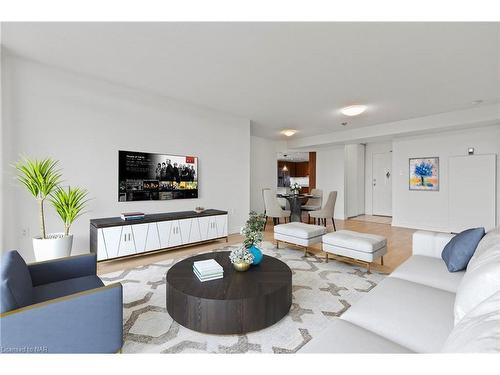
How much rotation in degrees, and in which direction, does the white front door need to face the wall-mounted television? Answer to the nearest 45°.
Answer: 0° — it already faces it

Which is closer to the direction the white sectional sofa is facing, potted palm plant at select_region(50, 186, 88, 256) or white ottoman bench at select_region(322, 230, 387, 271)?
the potted palm plant

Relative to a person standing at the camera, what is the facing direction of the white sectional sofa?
facing to the left of the viewer

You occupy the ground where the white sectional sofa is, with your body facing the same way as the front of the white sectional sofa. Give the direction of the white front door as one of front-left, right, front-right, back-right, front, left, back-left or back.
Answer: right

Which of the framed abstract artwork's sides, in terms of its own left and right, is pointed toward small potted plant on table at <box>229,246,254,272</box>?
front

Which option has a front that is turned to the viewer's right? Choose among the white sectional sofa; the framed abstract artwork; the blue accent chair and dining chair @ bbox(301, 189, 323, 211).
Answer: the blue accent chair

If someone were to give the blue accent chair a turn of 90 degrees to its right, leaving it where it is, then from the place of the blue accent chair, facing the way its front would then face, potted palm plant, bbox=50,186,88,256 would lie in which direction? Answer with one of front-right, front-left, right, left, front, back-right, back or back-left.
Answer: back

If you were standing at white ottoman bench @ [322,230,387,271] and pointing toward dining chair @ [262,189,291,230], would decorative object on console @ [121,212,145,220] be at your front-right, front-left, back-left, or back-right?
front-left

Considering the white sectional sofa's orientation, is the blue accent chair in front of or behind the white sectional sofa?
in front

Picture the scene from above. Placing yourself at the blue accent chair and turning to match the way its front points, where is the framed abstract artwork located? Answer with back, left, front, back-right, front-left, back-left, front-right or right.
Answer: front

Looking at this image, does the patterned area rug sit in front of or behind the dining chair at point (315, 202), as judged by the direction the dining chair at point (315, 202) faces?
in front

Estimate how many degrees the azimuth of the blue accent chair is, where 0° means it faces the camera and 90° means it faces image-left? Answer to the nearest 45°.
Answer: approximately 270°

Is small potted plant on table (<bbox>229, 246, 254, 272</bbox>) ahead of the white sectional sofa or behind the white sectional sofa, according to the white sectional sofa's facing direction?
ahead

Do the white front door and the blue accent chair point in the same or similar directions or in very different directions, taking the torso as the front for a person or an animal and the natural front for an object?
very different directions

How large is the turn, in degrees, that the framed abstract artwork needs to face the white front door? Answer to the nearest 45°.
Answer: approximately 135° to its right

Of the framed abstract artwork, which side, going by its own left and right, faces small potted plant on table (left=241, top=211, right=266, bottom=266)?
front

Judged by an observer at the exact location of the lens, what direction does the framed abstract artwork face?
facing the viewer

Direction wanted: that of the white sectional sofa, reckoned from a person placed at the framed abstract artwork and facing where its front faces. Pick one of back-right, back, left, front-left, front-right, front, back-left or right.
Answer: front

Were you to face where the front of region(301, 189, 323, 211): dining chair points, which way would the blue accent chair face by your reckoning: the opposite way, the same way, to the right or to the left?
the opposite way
